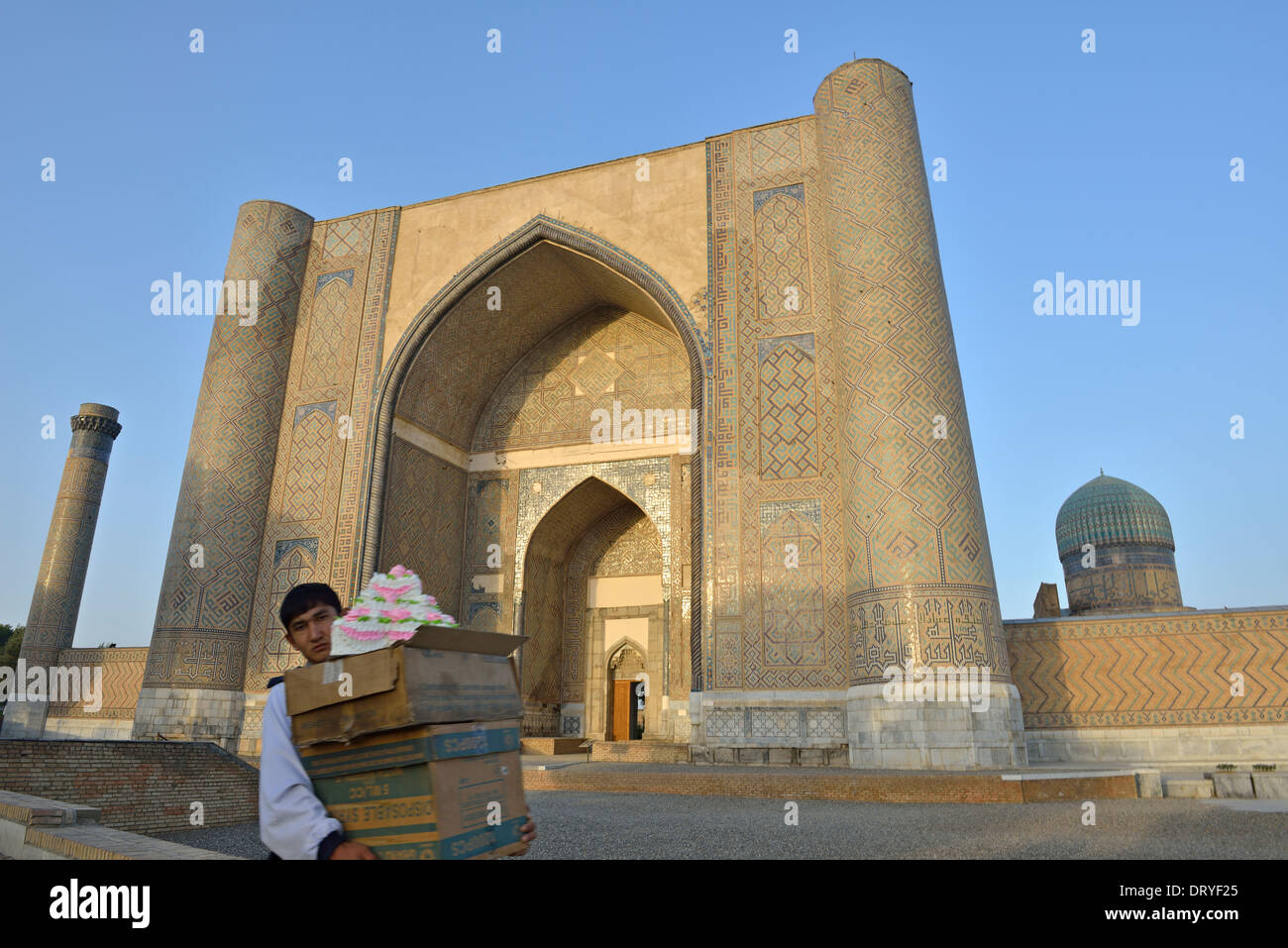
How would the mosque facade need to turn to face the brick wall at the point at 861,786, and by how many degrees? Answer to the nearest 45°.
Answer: approximately 45° to its left

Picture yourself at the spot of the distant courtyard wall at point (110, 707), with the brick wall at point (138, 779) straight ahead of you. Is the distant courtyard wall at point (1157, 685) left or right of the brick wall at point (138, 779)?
left

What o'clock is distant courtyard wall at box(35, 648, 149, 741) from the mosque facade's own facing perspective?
The distant courtyard wall is roughly at 2 o'clock from the mosque facade.

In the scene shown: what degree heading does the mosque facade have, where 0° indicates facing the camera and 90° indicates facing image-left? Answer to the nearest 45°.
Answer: approximately 45°

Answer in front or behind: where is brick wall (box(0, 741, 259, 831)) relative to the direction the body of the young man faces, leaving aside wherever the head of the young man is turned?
behind

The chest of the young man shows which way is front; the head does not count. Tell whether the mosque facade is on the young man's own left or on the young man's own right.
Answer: on the young man's own left

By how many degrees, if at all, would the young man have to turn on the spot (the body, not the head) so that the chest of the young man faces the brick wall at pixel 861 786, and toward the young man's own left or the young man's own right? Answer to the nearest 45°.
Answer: approximately 90° to the young man's own left

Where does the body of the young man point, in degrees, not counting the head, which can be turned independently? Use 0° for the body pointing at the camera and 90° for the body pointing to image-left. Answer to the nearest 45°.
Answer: approximately 315°

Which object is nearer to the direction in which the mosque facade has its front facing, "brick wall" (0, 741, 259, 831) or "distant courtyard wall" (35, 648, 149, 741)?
the brick wall
